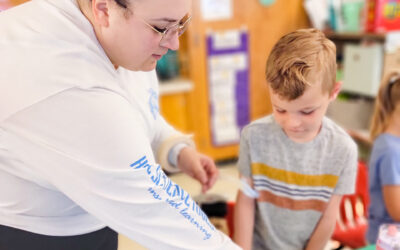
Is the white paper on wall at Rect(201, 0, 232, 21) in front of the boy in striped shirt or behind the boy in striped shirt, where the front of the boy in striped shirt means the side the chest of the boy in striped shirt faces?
behind

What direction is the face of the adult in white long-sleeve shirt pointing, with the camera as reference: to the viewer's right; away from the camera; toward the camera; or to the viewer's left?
to the viewer's right

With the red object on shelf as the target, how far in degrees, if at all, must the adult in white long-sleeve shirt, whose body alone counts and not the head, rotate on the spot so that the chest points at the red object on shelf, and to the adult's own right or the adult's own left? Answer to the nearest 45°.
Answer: approximately 45° to the adult's own left

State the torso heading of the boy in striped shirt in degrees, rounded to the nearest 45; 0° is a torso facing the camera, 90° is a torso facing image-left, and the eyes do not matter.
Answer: approximately 0°

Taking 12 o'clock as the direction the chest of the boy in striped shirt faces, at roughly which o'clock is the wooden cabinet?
The wooden cabinet is roughly at 5 o'clock from the boy in striped shirt.

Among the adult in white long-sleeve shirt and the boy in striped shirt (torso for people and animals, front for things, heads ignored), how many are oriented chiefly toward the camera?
1

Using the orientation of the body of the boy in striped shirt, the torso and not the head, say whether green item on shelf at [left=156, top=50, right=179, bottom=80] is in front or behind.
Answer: behind

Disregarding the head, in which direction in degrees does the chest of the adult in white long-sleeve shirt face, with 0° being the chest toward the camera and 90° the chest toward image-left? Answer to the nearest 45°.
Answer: approximately 270°

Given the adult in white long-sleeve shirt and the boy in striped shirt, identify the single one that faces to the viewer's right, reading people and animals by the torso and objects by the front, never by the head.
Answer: the adult in white long-sleeve shirt

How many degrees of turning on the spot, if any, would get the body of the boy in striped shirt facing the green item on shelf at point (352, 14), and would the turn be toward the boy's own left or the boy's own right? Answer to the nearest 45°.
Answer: approximately 180°

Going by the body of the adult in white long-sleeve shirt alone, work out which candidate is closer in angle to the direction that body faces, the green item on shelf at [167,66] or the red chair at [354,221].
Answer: the red chair
